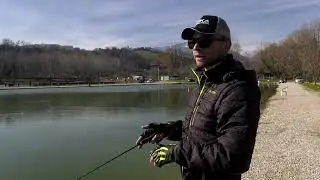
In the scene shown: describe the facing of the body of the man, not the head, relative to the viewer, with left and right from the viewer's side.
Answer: facing the viewer and to the left of the viewer
